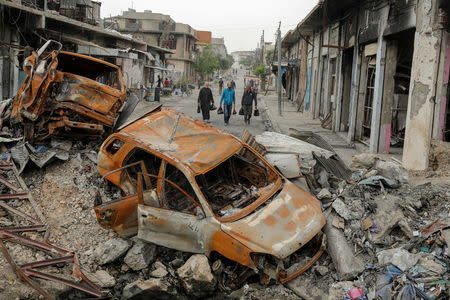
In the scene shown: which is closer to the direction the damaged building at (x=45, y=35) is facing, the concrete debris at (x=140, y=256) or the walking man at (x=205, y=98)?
the walking man

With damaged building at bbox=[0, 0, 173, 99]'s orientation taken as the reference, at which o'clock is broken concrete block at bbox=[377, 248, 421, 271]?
The broken concrete block is roughly at 1 o'clock from the damaged building.

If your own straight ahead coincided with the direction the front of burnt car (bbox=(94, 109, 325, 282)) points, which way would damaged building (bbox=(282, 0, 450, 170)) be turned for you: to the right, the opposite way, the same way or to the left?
to the right

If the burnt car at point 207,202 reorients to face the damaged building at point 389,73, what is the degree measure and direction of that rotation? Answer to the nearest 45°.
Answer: approximately 90° to its left

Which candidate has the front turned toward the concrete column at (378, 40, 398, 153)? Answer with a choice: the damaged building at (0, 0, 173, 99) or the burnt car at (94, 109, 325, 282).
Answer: the damaged building

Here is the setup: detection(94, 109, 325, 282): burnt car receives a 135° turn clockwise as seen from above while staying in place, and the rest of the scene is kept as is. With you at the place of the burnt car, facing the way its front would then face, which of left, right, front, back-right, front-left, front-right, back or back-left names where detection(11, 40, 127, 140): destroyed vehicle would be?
front-right

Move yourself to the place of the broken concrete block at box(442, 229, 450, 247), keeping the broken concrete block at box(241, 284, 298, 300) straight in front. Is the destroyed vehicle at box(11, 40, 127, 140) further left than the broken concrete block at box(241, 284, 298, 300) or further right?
right

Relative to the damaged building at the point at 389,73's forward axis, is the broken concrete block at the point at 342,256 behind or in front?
in front

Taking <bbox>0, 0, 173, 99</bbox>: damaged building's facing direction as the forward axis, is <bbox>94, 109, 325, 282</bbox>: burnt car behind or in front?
in front

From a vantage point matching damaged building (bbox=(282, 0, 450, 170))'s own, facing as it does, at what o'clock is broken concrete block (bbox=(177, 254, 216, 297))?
The broken concrete block is roughly at 11 o'clock from the damaged building.

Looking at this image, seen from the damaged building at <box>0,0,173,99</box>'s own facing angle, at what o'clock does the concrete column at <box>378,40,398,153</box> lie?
The concrete column is roughly at 12 o'clock from the damaged building.

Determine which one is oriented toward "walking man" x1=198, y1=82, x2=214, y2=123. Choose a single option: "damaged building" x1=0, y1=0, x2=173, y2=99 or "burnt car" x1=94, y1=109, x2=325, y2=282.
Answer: the damaged building

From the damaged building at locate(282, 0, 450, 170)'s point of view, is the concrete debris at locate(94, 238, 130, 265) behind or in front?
in front

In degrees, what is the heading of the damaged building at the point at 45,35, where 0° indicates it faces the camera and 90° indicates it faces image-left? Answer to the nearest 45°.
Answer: approximately 315°

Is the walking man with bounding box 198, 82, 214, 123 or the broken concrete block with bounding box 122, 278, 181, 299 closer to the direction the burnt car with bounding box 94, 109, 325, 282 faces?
the broken concrete block
